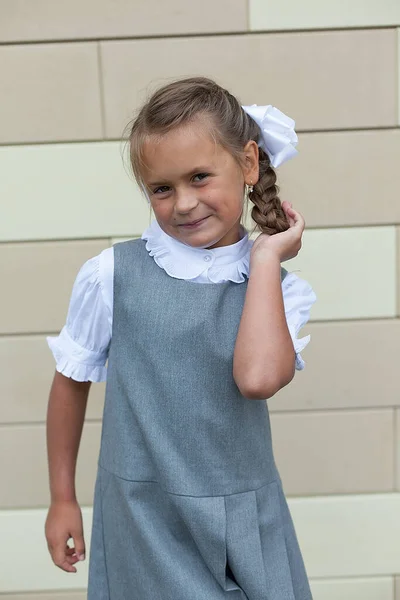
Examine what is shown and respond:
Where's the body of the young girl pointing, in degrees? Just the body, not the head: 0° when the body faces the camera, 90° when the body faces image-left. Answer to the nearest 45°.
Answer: approximately 0°
